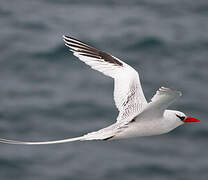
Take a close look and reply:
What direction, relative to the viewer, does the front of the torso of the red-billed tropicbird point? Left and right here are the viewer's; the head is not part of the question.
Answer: facing to the right of the viewer
